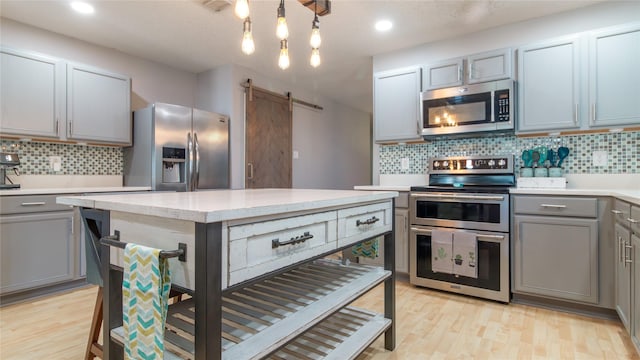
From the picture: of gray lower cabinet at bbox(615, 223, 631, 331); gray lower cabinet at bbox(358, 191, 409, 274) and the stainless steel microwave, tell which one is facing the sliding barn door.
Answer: gray lower cabinet at bbox(615, 223, 631, 331)

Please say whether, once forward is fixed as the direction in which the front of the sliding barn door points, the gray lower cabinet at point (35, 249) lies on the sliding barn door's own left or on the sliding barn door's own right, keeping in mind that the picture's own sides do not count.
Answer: on the sliding barn door's own right

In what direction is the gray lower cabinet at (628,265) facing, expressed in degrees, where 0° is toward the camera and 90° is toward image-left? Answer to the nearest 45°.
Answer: approximately 90°

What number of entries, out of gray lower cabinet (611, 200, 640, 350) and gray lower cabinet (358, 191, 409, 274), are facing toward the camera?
1

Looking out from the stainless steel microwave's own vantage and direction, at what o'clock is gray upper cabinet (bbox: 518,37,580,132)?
The gray upper cabinet is roughly at 9 o'clock from the stainless steel microwave.

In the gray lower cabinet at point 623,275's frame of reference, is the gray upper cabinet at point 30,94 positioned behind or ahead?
ahead

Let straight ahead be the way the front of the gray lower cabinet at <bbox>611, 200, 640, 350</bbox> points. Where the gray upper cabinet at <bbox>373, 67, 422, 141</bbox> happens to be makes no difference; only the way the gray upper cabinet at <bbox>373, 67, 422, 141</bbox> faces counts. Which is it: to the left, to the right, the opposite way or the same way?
to the left

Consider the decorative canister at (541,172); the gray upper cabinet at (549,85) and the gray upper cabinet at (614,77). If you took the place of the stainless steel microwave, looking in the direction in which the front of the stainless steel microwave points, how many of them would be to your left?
3

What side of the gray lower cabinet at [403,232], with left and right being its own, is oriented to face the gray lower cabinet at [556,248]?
left

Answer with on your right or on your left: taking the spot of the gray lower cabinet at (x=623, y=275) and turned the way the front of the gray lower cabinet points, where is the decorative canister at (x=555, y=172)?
on your right
